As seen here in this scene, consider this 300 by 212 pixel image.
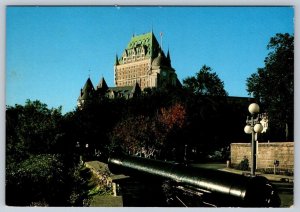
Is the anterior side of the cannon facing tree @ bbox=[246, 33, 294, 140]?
no

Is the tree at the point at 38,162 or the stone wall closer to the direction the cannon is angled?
the tree

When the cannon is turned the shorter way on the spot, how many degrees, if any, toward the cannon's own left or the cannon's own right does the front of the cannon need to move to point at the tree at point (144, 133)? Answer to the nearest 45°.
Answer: approximately 45° to the cannon's own right

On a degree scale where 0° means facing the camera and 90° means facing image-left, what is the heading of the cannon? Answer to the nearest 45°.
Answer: approximately 135°

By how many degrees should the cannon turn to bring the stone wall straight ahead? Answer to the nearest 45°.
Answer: approximately 45° to its right

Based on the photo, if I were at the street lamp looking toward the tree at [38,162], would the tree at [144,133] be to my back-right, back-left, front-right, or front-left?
front-right

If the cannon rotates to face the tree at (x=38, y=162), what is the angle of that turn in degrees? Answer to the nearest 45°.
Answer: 0° — it already faces it

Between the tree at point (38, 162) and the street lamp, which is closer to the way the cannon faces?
the tree

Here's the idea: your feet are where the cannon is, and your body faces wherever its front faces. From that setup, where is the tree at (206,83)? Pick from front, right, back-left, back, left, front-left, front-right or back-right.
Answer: front-right

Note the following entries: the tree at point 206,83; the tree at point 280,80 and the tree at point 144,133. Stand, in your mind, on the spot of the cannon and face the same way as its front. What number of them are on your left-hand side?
0

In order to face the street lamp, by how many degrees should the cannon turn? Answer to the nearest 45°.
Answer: approximately 45° to its right

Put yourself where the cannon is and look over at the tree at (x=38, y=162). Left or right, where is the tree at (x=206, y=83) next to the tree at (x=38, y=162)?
right

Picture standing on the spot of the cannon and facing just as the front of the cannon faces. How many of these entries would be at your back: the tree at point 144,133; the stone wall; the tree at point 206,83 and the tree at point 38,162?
0
